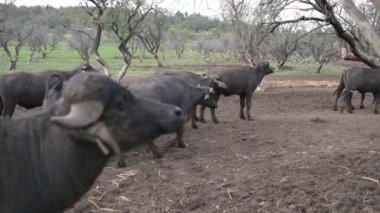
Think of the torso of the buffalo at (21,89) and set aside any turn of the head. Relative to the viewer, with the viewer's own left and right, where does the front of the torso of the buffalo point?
facing to the right of the viewer

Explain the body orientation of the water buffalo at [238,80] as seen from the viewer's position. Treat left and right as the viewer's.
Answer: facing to the right of the viewer

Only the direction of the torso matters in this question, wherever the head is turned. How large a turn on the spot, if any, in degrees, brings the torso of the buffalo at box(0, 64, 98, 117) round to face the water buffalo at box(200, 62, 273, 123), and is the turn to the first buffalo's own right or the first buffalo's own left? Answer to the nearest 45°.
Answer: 0° — it already faces it

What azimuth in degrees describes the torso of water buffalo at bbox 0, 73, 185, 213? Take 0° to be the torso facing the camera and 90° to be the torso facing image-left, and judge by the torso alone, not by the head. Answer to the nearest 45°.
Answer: approximately 270°

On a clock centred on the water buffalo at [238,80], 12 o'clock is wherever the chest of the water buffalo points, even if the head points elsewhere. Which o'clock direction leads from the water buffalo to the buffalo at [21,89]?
The buffalo at [21,89] is roughly at 5 o'clock from the water buffalo.

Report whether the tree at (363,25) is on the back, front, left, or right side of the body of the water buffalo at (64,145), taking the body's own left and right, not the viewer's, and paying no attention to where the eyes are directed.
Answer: front

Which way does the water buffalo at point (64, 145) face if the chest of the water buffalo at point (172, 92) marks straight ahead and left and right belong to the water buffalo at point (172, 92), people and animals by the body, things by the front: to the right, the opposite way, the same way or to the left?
the same way

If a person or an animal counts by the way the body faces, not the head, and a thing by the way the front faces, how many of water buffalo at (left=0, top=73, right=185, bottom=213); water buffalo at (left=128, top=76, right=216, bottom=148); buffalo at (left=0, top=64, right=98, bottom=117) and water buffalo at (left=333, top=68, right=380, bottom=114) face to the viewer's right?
4

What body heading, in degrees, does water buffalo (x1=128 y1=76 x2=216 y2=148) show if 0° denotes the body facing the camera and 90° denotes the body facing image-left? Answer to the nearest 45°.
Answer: approximately 270°

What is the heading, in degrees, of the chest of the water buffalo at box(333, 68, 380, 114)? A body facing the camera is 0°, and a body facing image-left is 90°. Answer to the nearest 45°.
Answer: approximately 270°

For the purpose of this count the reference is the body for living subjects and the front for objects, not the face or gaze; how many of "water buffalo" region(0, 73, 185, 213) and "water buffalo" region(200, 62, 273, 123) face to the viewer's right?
2
